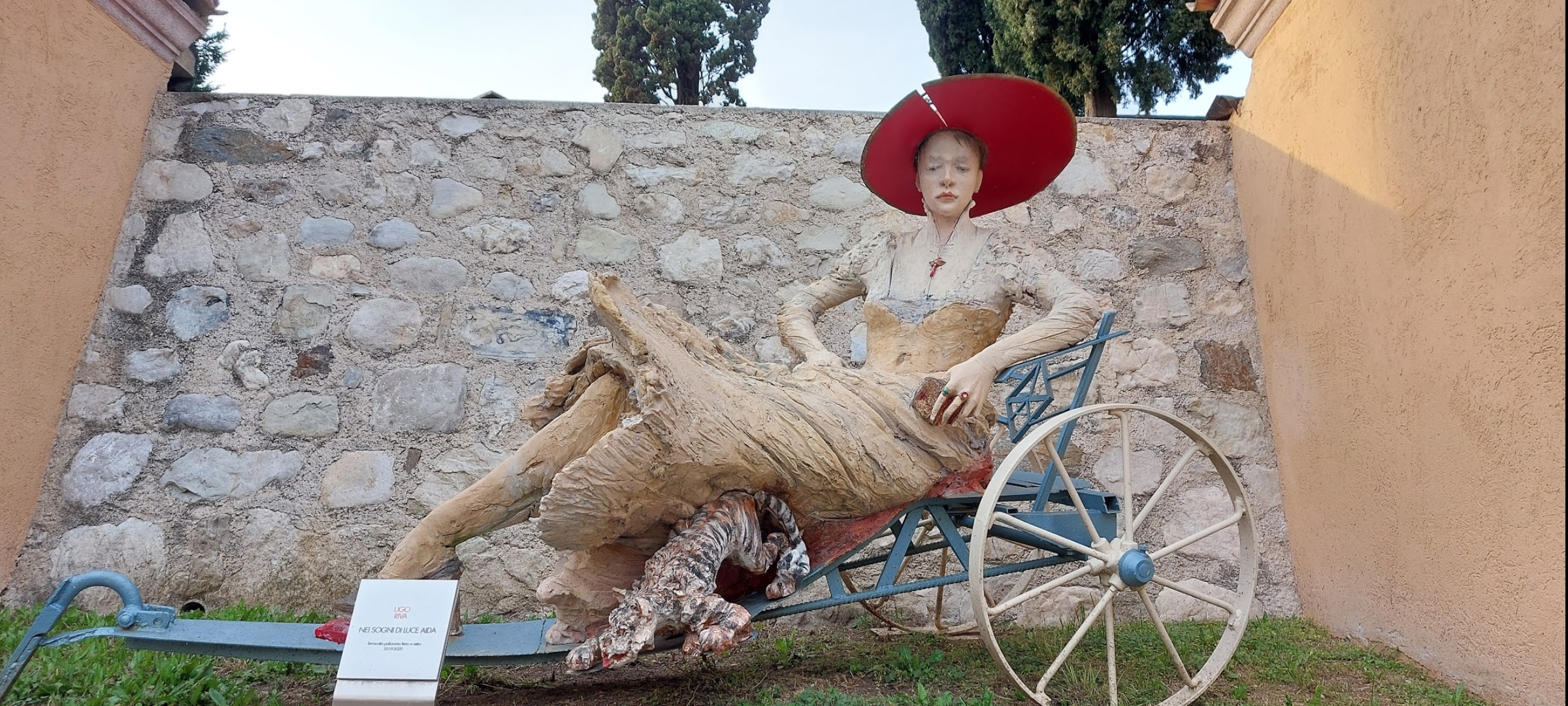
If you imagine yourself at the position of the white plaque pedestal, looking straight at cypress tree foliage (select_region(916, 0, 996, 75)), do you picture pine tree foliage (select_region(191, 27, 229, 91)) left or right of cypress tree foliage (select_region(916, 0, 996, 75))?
left

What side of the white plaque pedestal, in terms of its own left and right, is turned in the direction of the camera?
front

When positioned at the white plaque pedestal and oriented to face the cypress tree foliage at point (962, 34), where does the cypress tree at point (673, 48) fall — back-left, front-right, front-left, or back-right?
front-left

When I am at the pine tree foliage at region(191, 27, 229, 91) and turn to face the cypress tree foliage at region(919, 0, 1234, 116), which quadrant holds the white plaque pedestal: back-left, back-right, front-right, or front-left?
front-right

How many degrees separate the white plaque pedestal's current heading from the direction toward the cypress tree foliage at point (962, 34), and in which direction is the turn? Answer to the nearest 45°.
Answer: approximately 135° to its left

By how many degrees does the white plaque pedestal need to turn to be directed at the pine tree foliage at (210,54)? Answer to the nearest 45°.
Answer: approximately 180°

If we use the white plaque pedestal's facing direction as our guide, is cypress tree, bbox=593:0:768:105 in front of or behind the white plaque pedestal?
behind

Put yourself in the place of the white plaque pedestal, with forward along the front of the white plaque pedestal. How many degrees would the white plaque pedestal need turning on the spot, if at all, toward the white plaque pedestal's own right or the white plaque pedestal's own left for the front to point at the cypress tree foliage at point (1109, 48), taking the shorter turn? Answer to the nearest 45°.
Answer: approximately 135° to the white plaque pedestal's own left

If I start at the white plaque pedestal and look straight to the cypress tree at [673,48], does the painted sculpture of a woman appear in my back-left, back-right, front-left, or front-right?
front-right

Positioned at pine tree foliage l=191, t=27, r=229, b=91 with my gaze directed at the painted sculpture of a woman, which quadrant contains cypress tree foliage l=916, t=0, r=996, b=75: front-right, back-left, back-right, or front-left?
front-left

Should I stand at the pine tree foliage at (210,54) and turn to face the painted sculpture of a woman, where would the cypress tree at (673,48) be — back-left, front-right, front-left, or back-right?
front-left
